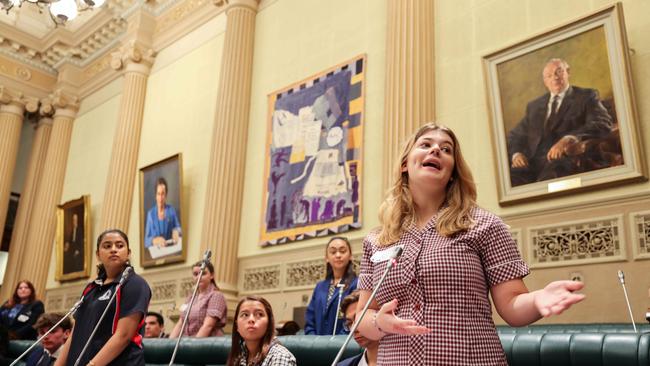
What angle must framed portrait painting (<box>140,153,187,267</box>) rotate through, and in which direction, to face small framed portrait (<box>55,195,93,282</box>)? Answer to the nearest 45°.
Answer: approximately 90° to its right

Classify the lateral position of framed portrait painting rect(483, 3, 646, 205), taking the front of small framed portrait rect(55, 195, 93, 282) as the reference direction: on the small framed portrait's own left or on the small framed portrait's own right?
on the small framed portrait's own left

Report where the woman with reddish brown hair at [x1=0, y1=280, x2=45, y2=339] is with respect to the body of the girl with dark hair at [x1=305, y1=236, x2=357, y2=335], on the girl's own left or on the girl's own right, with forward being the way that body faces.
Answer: on the girl's own right

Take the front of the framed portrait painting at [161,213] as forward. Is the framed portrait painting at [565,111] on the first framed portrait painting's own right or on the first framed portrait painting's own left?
on the first framed portrait painting's own left

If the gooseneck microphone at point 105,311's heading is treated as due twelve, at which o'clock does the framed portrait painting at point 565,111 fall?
The framed portrait painting is roughly at 12 o'clock from the gooseneck microphone.

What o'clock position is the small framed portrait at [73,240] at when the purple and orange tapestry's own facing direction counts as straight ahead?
The small framed portrait is roughly at 3 o'clock from the purple and orange tapestry.

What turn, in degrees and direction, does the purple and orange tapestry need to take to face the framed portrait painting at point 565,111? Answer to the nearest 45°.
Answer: approximately 90° to its left

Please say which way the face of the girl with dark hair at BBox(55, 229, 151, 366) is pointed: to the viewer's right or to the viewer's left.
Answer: to the viewer's right
